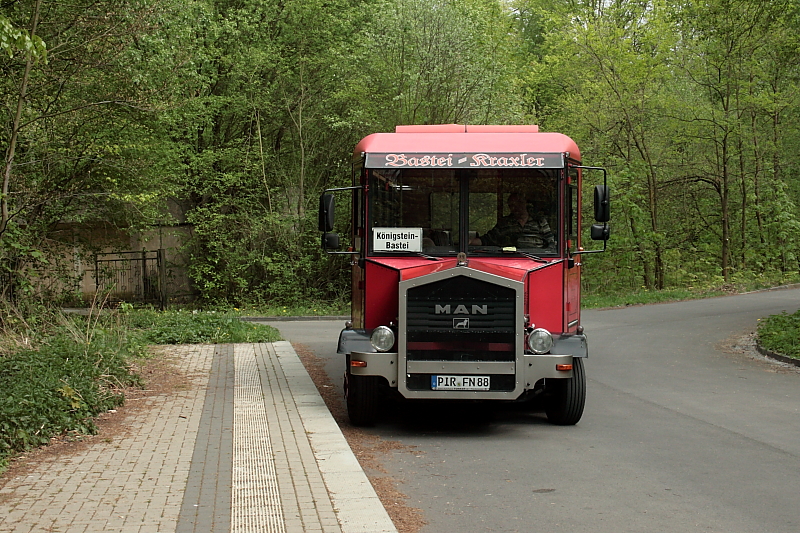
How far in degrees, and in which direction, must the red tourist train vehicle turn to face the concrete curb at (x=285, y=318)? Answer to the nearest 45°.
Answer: approximately 180°

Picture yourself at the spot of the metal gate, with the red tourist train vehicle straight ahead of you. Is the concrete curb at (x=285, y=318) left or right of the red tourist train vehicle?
left

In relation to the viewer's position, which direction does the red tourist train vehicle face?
facing the viewer

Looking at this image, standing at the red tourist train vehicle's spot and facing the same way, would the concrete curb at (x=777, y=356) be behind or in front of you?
behind

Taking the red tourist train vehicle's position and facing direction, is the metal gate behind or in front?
behind

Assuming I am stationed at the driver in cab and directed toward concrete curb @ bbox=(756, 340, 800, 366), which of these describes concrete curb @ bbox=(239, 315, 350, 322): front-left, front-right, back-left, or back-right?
front-left

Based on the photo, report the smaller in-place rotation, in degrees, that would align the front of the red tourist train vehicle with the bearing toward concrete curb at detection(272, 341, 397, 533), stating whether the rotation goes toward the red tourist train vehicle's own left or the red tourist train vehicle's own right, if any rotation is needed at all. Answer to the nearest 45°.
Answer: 0° — it already faces it
